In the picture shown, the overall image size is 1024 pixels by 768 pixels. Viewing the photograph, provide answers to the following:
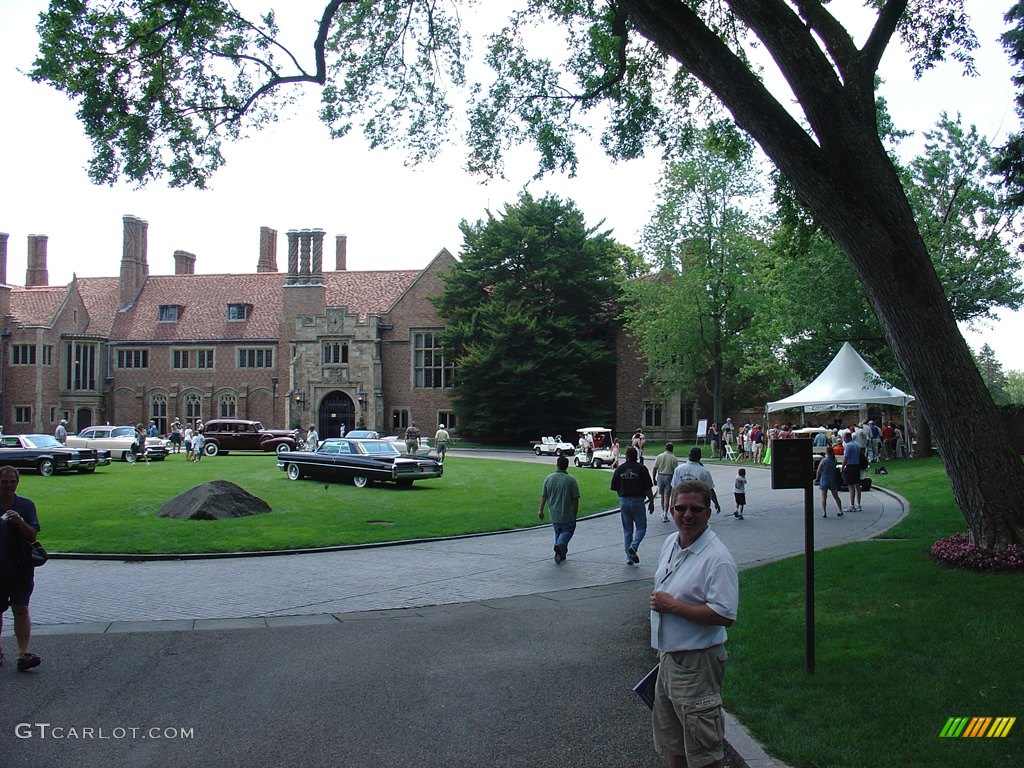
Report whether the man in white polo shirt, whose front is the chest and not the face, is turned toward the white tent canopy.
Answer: no

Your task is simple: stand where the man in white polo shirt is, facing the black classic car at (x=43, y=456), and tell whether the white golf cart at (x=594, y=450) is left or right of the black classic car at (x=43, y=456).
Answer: right

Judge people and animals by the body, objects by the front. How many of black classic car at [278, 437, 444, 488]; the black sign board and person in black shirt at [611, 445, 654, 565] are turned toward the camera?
1

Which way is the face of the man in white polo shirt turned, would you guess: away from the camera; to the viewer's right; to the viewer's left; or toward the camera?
toward the camera

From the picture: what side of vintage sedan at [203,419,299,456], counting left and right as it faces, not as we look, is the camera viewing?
right

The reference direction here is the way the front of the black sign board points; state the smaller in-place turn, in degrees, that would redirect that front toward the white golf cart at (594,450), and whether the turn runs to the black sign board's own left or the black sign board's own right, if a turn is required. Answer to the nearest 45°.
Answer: approximately 180°

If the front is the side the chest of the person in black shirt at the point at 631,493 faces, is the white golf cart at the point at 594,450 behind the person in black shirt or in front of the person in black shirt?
in front

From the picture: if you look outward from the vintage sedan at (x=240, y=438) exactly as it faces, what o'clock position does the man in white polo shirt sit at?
The man in white polo shirt is roughly at 3 o'clock from the vintage sedan.

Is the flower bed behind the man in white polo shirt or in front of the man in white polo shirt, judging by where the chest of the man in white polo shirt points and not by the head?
behind

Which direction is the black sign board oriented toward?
toward the camera

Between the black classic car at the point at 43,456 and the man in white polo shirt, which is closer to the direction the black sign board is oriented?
the man in white polo shirt

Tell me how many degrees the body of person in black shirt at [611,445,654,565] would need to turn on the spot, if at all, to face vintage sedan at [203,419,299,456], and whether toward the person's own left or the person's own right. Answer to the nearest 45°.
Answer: approximately 45° to the person's own left

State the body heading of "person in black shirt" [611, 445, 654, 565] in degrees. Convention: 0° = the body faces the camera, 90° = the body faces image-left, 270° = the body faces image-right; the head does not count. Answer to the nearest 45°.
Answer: approximately 180°

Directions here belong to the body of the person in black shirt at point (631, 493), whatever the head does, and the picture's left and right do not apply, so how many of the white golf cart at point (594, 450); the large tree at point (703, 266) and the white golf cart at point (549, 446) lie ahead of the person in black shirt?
3

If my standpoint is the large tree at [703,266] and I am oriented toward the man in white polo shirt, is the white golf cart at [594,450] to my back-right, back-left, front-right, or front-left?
front-right

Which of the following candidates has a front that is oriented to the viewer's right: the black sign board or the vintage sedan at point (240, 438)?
the vintage sedan

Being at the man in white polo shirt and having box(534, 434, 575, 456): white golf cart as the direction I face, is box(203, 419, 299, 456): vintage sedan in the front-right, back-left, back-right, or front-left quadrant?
front-left

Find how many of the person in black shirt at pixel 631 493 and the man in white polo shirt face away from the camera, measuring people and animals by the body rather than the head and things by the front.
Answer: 1
